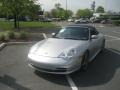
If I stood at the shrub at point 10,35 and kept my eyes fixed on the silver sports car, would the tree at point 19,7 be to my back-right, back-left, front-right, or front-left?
back-left

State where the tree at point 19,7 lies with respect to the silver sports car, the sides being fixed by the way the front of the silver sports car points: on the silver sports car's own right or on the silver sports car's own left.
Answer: on the silver sports car's own right

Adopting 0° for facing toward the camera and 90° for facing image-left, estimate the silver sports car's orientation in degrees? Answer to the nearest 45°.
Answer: approximately 45°

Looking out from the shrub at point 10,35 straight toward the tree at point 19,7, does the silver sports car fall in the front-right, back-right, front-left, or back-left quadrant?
back-right

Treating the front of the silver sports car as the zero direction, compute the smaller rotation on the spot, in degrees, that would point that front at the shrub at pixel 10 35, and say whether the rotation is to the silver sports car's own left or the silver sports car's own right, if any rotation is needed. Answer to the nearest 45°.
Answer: approximately 90° to the silver sports car's own right
